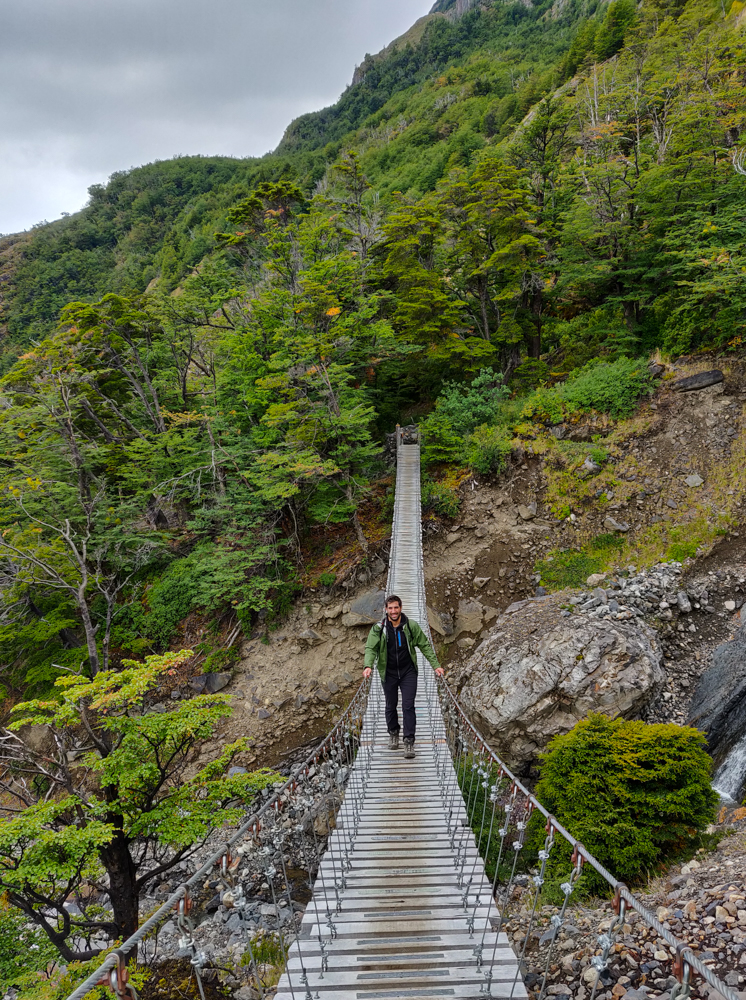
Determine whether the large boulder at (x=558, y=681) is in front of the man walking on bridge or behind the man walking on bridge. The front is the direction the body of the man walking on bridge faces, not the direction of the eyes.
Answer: behind

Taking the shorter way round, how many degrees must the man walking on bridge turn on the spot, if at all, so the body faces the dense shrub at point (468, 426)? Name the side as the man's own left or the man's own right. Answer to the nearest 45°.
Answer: approximately 180°

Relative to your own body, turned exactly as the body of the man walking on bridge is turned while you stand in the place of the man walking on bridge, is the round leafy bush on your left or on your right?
on your left

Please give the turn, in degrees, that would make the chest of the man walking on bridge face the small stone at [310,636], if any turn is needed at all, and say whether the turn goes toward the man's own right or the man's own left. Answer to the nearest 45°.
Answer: approximately 180°

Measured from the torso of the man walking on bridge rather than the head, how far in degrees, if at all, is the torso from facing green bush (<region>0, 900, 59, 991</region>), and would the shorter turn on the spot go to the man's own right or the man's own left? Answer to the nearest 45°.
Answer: approximately 90° to the man's own right

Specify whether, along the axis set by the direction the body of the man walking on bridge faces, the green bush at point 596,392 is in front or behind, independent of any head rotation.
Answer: behind

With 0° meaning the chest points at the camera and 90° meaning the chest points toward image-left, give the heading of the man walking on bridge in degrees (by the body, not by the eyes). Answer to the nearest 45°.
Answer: approximately 0°

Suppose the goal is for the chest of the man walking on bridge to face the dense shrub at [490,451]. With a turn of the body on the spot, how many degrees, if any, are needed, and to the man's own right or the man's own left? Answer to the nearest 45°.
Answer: approximately 180°

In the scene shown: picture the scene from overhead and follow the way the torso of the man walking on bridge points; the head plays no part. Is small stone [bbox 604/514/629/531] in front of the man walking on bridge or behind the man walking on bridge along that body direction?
behind

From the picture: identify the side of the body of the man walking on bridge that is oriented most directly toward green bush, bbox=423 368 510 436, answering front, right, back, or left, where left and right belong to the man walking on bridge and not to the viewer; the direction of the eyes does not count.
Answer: back

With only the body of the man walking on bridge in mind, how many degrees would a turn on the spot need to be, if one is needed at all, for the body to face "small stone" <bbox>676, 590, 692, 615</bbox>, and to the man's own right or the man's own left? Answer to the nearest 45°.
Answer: approximately 135° to the man's own left

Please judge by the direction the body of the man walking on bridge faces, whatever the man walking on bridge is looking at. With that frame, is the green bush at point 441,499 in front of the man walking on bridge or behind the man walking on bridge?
behind
